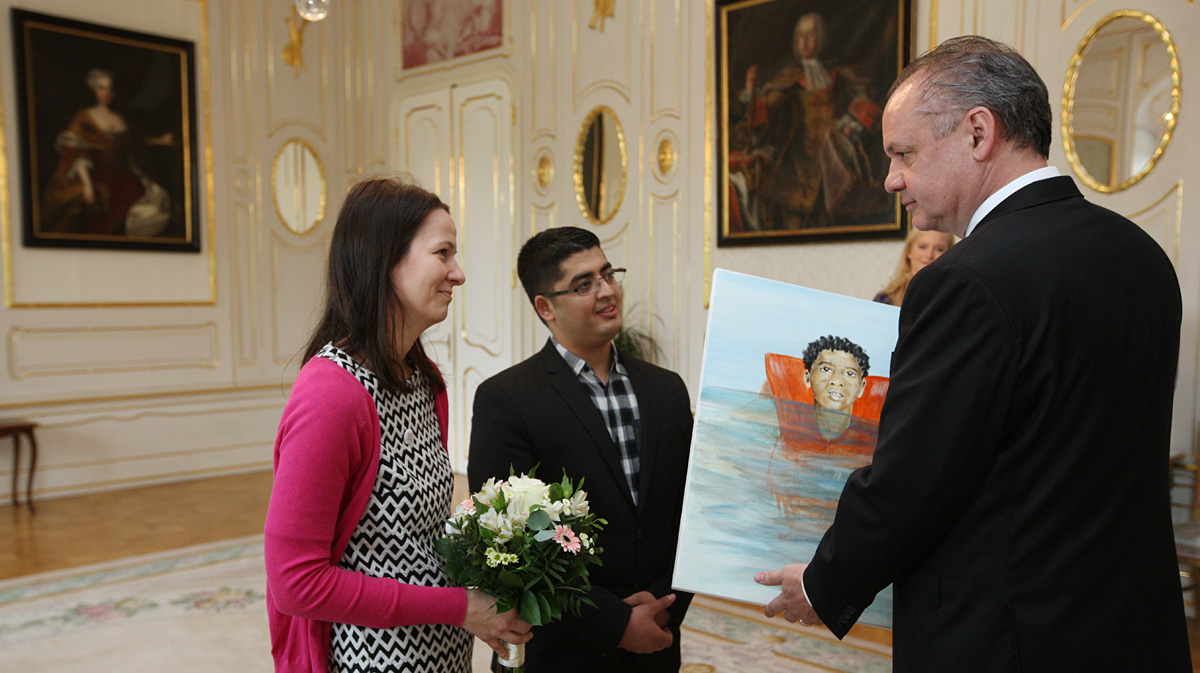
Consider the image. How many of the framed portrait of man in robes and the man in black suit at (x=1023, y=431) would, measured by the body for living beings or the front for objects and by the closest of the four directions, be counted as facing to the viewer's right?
0

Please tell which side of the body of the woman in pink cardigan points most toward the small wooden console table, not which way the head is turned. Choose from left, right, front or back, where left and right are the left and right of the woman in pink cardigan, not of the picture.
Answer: back

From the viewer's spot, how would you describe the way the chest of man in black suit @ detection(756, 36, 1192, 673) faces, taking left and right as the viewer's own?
facing away from the viewer and to the left of the viewer

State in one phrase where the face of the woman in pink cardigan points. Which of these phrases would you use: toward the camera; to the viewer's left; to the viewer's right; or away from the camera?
to the viewer's right

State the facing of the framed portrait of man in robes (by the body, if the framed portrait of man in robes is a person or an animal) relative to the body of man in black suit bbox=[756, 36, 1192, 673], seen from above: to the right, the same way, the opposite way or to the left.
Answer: to the left

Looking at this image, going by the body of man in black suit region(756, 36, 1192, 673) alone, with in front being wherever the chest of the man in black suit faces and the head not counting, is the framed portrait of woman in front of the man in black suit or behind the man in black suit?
in front

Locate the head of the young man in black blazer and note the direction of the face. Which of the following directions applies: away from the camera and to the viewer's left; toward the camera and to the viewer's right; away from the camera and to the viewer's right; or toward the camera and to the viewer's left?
toward the camera and to the viewer's right

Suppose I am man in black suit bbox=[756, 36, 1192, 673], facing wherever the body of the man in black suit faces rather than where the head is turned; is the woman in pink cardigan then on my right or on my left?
on my left

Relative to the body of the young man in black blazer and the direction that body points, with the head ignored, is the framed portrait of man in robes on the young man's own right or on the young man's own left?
on the young man's own left

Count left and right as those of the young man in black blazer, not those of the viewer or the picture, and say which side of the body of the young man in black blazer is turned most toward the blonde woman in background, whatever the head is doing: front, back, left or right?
left

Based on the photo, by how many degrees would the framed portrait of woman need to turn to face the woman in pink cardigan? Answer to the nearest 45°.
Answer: approximately 45° to its right

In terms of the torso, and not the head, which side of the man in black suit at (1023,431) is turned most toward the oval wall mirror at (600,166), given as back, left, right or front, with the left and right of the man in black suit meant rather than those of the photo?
front

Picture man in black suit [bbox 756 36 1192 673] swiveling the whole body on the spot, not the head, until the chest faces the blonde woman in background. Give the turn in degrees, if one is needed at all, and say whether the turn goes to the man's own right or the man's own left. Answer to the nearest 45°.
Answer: approximately 45° to the man's own right

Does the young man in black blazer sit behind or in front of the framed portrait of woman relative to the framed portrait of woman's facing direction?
in front
